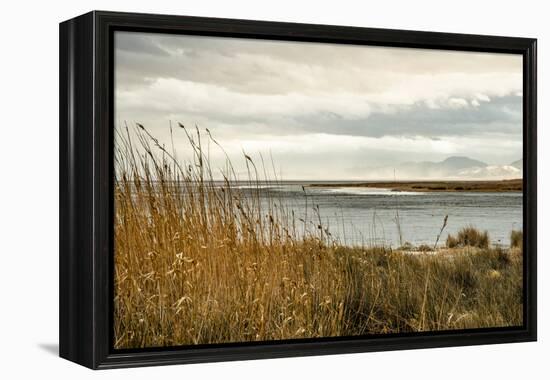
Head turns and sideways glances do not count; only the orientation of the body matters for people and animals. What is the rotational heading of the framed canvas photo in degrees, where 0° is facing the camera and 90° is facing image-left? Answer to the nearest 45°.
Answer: approximately 315°
